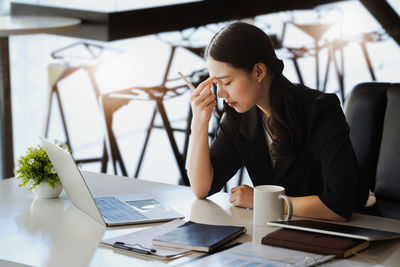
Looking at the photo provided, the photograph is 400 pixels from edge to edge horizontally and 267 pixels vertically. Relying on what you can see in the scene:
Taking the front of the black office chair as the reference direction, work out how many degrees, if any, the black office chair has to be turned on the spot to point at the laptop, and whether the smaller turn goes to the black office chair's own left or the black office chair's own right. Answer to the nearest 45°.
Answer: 0° — it already faces it

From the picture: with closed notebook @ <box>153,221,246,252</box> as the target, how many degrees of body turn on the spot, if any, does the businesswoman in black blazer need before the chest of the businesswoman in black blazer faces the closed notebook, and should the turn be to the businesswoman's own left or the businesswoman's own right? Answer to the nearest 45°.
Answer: approximately 45° to the businesswoman's own left

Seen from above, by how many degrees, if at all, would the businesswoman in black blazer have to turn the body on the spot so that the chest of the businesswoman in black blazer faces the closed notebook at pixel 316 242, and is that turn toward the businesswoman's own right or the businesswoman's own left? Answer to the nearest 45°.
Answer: approximately 45° to the businesswoman's own left

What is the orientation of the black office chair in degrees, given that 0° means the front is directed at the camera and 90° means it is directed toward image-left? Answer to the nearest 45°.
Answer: approximately 45°

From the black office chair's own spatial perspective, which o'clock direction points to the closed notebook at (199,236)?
The closed notebook is roughly at 11 o'clock from the black office chair.

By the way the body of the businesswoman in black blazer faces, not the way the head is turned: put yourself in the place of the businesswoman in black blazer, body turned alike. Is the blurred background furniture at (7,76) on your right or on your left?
on your right
